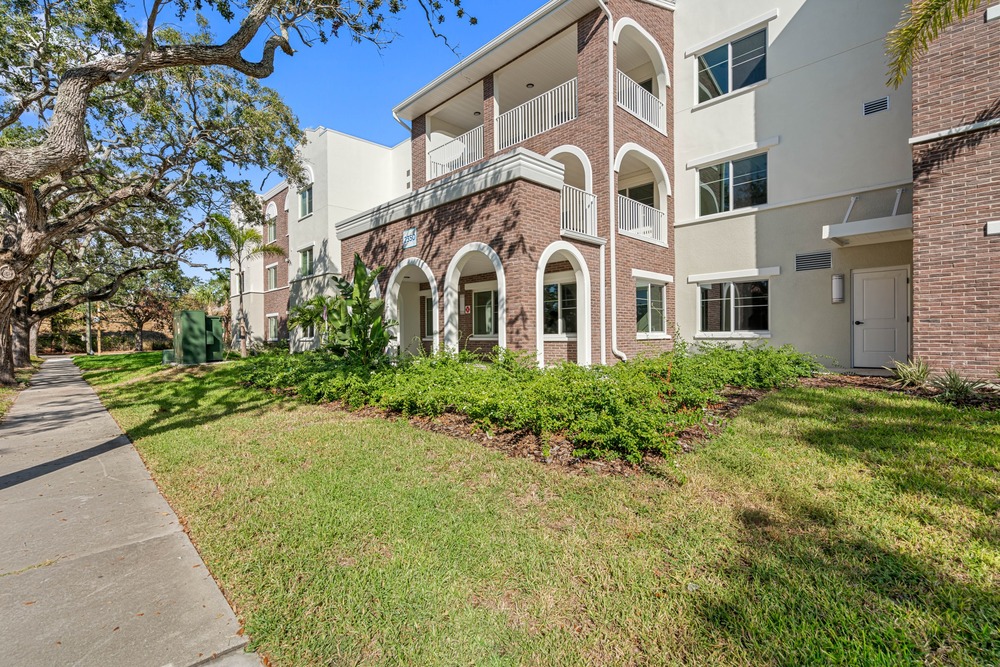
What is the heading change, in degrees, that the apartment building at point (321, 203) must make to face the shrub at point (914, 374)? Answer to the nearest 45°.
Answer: approximately 90° to its left

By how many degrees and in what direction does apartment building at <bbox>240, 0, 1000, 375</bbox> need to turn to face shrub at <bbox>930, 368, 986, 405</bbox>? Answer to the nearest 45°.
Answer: approximately 90° to its left

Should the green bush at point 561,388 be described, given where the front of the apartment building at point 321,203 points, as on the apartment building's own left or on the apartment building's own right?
on the apartment building's own left

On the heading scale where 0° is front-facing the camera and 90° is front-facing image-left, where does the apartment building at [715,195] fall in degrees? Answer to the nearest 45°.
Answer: approximately 45°

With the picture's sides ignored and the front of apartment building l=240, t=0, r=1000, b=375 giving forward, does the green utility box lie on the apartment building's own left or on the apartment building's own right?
on the apartment building's own right

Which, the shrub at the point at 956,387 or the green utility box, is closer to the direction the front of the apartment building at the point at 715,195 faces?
the green utility box

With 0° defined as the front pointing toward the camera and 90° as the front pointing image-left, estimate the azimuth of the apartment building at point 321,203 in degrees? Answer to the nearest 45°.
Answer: approximately 45°

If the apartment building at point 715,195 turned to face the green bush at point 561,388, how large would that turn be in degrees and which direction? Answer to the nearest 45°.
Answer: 0° — it already faces it
